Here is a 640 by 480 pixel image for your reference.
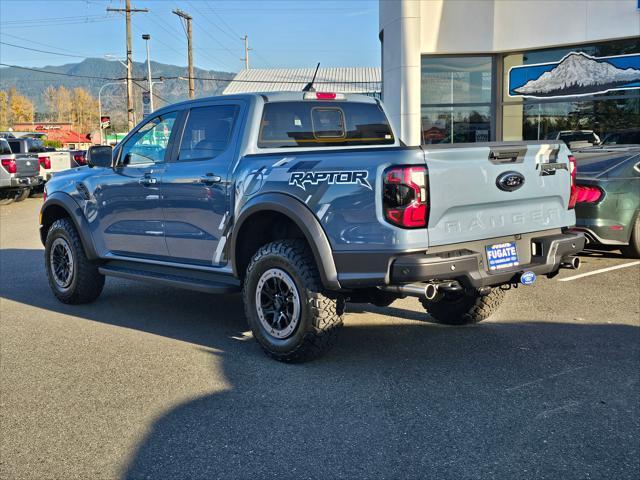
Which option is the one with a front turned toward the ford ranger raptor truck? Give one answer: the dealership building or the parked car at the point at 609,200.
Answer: the dealership building

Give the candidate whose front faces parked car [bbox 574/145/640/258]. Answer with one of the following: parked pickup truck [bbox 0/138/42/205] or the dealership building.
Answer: the dealership building

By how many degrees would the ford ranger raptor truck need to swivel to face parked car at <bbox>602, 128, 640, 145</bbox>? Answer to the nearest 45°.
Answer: approximately 90° to its right

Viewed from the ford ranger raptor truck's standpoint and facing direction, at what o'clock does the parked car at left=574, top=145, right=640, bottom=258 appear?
The parked car is roughly at 3 o'clock from the ford ranger raptor truck.

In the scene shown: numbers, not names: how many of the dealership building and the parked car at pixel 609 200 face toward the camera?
1

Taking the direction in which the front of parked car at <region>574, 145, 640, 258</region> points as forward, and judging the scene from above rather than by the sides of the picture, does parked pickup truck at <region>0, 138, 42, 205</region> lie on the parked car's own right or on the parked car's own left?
on the parked car's own left

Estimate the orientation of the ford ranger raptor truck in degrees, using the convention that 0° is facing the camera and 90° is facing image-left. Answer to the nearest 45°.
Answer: approximately 135°

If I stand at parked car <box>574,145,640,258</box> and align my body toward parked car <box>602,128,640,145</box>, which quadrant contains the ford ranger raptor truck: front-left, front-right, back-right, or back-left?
back-left

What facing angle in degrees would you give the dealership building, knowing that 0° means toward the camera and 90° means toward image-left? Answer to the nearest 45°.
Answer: approximately 0°

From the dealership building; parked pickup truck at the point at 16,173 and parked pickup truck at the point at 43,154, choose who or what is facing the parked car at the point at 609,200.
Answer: the dealership building

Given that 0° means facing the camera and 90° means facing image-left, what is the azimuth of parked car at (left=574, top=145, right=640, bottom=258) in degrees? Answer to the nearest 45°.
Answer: approximately 225°
